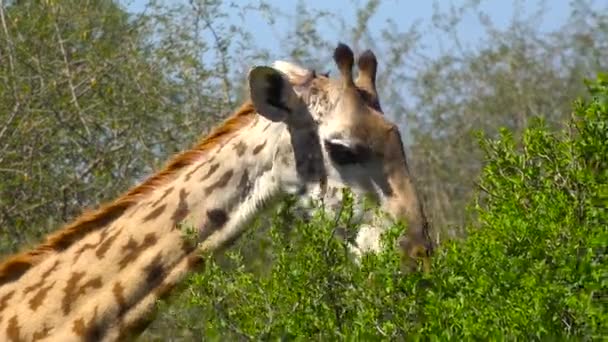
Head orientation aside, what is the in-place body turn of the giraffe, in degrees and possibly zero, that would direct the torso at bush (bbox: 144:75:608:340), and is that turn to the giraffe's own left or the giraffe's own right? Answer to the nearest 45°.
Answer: approximately 45° to the giraffe's own right

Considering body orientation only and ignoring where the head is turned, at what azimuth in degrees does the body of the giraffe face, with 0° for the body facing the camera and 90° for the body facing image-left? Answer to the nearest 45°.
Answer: approximately 270°
